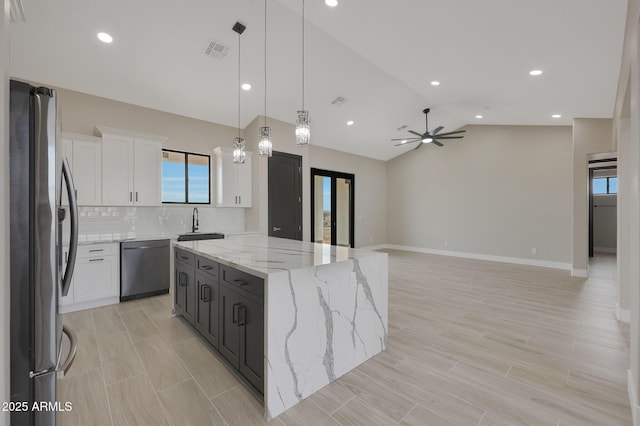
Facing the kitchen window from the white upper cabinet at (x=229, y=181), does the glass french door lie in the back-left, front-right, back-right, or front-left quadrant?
back-right

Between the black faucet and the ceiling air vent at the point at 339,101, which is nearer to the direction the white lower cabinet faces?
the ceiling air vent

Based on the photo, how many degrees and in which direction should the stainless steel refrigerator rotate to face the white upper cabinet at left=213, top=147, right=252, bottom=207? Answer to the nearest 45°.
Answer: approximately 45° to its left

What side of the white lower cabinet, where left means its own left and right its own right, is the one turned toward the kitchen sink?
left

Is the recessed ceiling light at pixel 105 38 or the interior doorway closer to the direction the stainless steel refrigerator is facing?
the interior doorway

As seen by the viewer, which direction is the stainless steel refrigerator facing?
to the viewer's right

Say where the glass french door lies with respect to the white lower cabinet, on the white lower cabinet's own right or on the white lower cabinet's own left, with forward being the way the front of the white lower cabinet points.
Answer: on the white lower cabinet's own left

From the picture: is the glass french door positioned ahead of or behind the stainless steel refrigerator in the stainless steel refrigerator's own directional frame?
ahead

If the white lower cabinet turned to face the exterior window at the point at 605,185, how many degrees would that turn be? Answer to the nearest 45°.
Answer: approximately 90° to its left

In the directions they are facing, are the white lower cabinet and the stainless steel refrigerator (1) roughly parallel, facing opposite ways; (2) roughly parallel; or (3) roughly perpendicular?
roughly perpendicular

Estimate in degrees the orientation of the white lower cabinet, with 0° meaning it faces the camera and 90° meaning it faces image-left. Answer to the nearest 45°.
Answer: approximately 0°

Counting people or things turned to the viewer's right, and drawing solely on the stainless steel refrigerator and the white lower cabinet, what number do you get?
1
